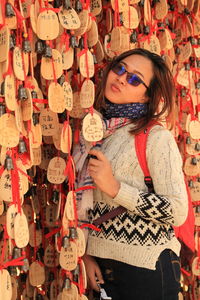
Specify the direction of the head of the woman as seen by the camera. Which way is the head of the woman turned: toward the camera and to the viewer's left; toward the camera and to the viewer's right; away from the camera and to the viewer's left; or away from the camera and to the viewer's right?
toward the camera and to the viewer's left

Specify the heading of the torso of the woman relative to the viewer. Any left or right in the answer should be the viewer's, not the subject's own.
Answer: facing the viewer and to the left of the viewer
